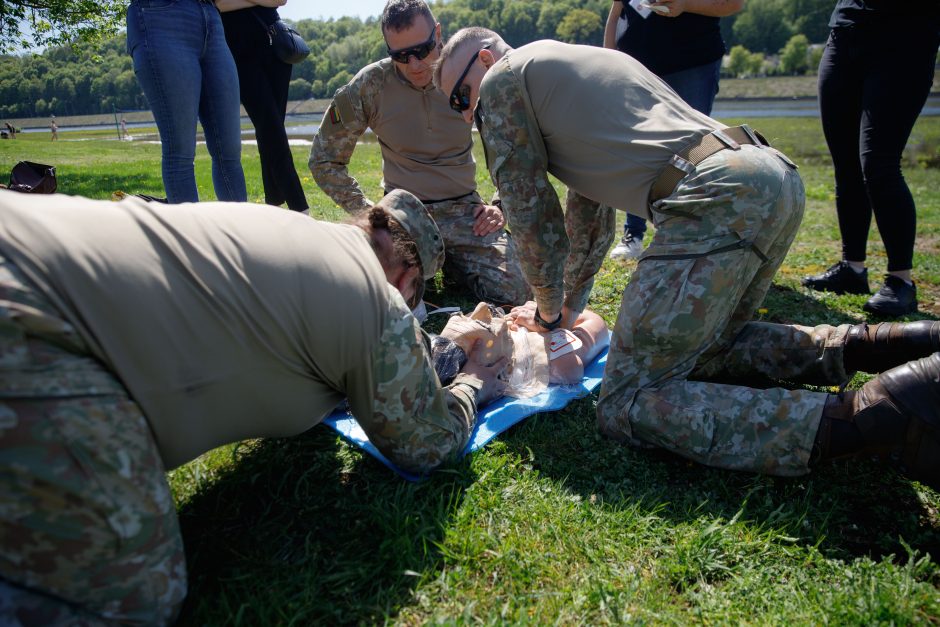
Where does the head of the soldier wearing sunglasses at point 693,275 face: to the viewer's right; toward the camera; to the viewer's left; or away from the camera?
to the viewer's left

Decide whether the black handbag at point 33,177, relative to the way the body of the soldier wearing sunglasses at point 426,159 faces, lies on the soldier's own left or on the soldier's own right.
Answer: on the soldier's own right

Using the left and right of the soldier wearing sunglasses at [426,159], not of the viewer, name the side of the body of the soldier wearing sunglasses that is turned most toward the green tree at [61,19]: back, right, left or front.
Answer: back

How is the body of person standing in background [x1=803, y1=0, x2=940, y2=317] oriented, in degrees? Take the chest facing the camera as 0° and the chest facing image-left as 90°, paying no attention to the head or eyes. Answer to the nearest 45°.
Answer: approximately 45°

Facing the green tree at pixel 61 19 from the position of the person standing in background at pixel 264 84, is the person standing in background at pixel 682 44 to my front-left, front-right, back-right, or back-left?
back-right

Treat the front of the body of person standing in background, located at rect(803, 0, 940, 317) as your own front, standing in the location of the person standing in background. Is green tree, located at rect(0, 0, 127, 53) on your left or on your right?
on your right

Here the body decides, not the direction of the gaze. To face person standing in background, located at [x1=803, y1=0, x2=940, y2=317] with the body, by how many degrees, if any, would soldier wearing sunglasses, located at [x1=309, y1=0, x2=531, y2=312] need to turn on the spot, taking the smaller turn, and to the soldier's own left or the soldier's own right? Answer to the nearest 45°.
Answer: approximately 45° to the soldier's own left

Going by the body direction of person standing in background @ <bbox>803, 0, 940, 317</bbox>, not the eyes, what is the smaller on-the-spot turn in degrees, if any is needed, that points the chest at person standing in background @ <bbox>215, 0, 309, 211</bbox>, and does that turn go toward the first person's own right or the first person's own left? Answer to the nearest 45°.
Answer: approximately 45° to the first person's own right
